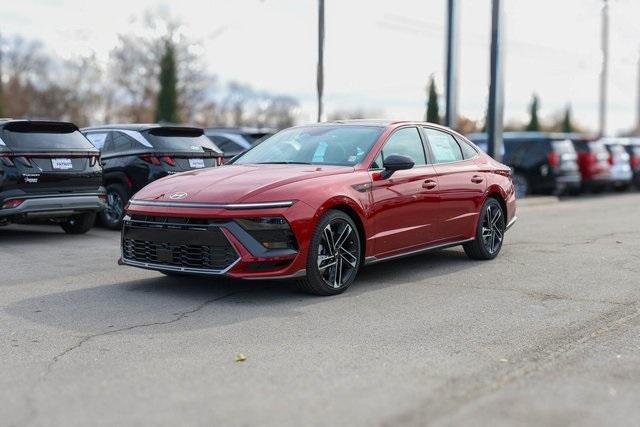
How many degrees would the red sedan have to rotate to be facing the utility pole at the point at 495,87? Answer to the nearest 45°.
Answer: approximately 135° to its right

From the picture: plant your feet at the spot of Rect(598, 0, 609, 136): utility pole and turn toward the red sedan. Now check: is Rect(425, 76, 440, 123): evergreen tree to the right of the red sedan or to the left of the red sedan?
right

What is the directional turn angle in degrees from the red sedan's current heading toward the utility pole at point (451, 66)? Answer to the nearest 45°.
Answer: approximately 135° to its right

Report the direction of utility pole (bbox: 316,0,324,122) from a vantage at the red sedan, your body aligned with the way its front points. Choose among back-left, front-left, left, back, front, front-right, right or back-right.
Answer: back-right

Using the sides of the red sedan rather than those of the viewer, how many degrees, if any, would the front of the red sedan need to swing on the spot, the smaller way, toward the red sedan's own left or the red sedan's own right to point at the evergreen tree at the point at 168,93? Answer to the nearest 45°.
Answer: approximately 135° to the red sedan's own right

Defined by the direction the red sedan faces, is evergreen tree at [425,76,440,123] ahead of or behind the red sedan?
behind

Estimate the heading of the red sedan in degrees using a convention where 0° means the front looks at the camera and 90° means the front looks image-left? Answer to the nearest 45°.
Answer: approximately 45°
